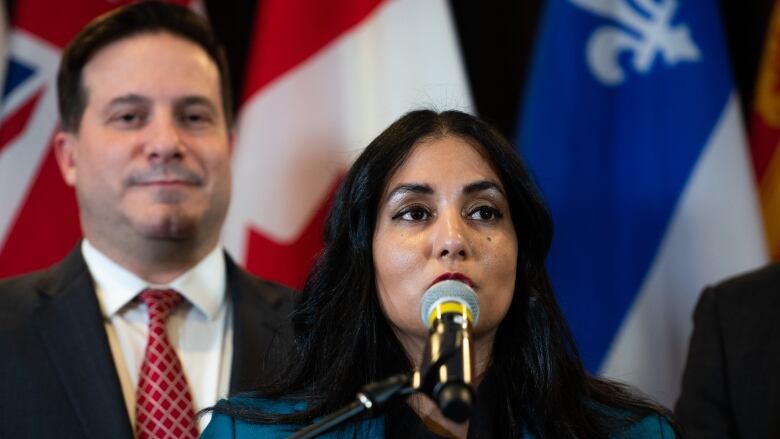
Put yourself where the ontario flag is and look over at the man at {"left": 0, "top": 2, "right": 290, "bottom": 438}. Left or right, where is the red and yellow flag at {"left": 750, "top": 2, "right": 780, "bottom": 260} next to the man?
left

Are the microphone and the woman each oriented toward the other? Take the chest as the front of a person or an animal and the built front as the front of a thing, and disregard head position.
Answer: yes

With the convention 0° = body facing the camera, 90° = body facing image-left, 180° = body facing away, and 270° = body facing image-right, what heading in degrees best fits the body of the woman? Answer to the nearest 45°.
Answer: approximately 0°

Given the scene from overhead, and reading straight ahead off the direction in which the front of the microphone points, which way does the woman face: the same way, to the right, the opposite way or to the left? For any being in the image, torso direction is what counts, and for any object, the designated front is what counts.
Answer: the opposite way

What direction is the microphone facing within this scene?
away from the camera

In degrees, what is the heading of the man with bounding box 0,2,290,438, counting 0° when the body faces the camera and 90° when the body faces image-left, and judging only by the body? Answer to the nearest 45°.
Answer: approximately 0°

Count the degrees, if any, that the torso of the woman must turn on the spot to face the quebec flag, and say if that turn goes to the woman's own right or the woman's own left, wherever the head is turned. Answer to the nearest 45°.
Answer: approximately 135° to the woman's own left

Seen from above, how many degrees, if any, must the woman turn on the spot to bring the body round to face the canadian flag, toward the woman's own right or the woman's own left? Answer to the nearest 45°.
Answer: approximately 180°

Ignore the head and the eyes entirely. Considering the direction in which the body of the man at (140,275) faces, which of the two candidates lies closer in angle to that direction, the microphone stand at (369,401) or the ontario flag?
the microphone stand

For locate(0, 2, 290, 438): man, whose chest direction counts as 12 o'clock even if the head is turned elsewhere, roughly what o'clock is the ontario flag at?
The ontario flag is roughly at 5 o'clock from the man.
